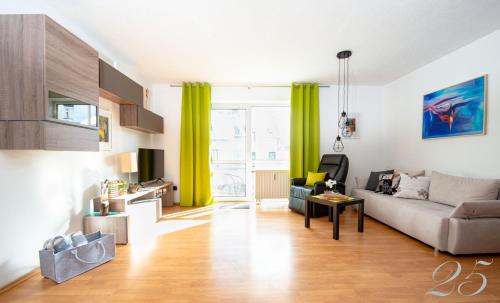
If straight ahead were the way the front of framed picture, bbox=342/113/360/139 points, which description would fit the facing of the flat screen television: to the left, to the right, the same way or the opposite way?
to the left

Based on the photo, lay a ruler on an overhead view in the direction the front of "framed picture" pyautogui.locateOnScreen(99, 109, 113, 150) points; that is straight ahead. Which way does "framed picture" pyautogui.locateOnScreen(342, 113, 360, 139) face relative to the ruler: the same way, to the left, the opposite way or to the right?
to the right

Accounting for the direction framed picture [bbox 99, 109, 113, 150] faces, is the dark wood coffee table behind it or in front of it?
in front

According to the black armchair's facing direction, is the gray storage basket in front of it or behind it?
in front

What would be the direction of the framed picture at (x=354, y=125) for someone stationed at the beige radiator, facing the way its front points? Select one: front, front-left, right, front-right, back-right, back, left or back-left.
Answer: left

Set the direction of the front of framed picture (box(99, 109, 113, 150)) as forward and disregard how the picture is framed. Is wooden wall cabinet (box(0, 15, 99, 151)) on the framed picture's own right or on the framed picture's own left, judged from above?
on the framed picture's own right

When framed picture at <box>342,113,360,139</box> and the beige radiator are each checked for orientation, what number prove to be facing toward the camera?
2

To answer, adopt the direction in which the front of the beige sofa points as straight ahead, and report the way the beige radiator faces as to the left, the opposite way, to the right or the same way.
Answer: to the left
